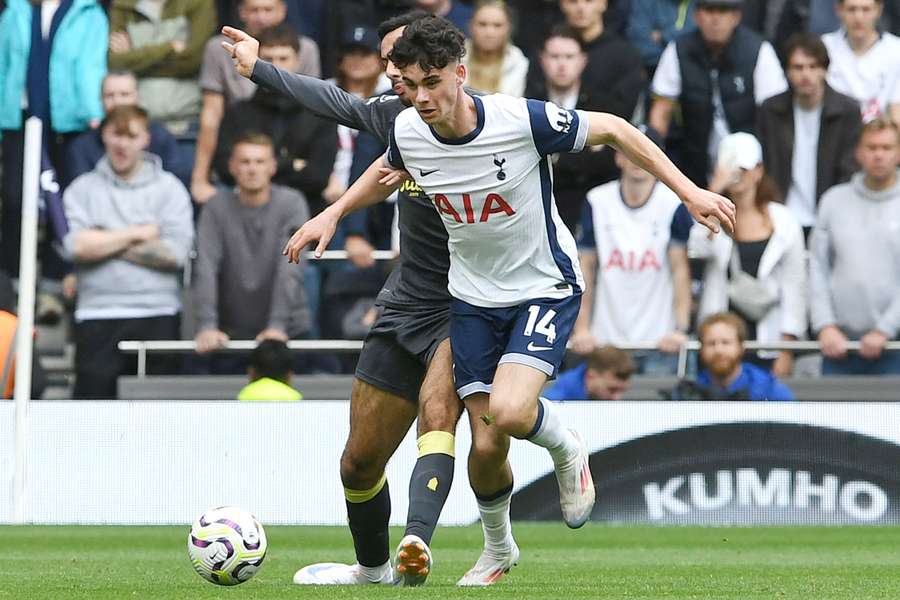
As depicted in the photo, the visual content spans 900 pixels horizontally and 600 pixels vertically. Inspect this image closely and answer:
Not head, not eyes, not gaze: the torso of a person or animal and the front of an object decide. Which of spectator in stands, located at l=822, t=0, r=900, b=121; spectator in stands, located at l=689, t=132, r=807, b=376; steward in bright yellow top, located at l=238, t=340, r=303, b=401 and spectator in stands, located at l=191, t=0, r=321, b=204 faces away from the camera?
steward in bright yellow top, located at l=238, t=340, r=303, b=401

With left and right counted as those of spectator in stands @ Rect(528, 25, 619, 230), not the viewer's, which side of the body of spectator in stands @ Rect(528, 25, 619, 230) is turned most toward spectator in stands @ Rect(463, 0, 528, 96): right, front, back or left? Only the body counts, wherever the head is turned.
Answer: right

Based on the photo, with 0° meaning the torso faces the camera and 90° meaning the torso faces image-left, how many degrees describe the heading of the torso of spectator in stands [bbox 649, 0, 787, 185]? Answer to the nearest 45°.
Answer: approximately 0°

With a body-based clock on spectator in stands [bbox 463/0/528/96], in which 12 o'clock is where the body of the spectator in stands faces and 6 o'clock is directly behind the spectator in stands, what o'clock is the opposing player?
The opposing player is roughly at 12 o'clock from the spectator in stands.

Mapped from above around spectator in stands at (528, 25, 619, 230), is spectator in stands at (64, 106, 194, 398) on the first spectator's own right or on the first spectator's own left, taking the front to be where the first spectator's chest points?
on the first spectator's own right

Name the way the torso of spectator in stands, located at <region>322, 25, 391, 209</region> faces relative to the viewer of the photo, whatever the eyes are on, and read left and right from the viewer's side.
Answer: facing the viewer

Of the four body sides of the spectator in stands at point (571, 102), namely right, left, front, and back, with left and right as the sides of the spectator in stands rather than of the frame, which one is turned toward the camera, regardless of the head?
front

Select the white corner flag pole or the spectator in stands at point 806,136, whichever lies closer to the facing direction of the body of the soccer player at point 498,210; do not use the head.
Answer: the white corner flag pole

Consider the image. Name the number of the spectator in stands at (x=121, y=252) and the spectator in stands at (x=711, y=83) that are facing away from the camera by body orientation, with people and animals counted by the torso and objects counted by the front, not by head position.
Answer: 0

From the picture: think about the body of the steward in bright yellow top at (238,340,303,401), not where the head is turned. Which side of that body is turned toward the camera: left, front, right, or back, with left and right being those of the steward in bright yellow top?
back
